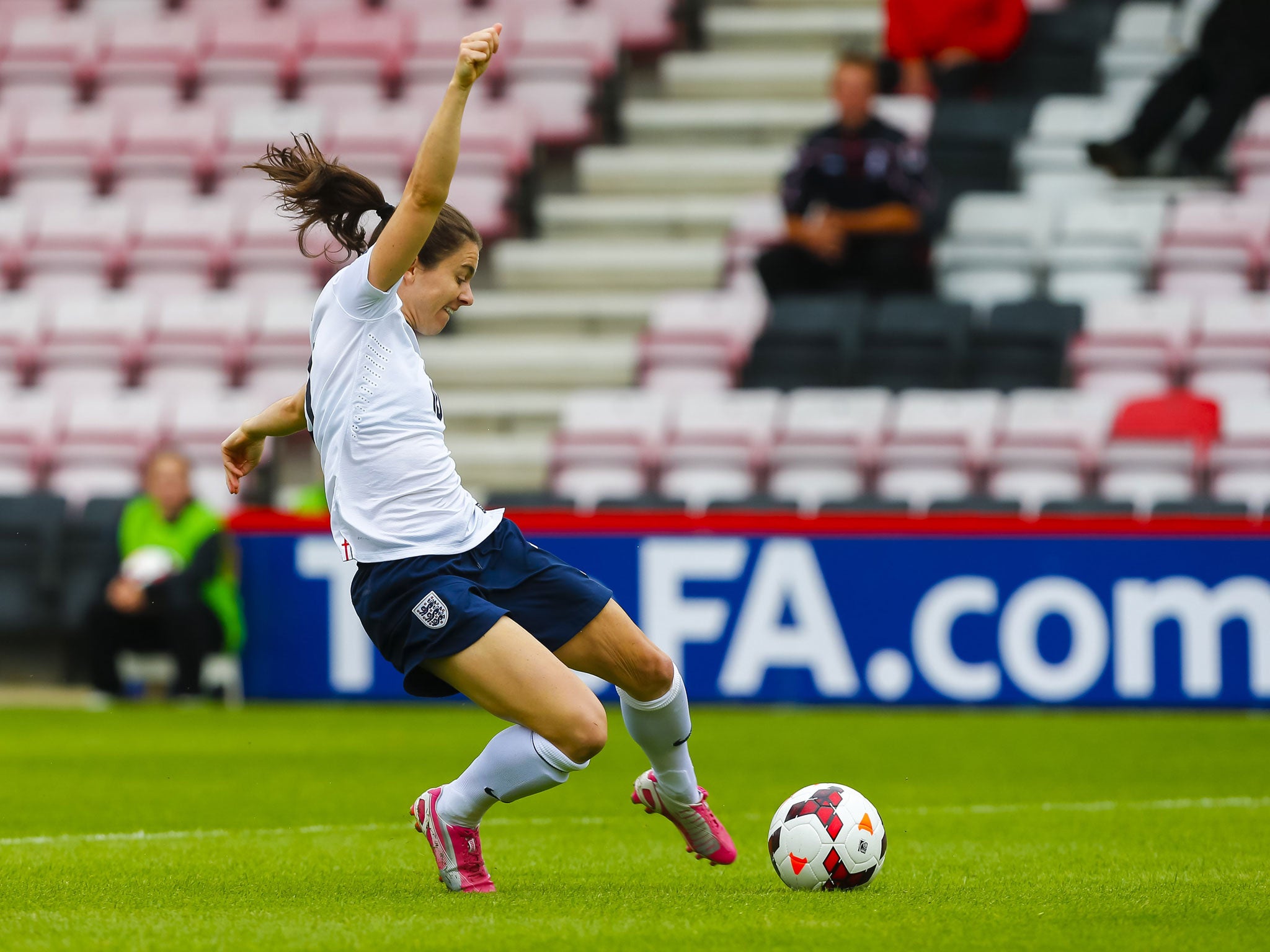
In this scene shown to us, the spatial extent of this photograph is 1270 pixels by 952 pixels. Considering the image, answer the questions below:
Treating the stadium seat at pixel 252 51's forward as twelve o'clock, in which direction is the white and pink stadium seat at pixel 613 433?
The white and pink stadium seat is roughly at 11 o'clock from the stadium seat.

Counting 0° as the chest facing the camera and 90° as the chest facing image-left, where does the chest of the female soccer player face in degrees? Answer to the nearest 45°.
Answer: approximately 270°

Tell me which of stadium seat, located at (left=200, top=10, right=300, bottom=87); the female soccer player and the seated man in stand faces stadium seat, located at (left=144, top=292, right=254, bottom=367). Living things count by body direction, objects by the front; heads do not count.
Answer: stadium seat, located at (left=200, top=10, right=300, bottom=87)

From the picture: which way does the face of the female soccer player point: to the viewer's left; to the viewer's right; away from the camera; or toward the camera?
to the viewer's right

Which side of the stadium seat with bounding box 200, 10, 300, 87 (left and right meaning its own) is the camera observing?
front

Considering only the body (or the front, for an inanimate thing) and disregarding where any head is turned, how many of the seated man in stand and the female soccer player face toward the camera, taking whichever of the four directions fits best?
1

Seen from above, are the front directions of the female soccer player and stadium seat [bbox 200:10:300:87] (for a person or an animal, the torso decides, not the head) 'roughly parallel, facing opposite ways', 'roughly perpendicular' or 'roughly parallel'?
roughly perpendicular

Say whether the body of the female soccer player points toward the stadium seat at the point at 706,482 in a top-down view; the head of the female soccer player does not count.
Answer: no

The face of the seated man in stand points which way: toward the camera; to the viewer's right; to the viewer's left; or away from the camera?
toward the camera

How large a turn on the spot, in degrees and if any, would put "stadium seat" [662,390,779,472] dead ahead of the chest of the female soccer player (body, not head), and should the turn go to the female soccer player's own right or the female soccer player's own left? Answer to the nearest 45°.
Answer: approximately 90° to the female soccer player's own left

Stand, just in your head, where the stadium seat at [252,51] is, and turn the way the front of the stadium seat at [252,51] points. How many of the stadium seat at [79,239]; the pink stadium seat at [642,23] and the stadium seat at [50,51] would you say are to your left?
1

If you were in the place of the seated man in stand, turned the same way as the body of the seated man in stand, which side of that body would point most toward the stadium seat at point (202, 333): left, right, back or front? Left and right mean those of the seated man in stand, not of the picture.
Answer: right

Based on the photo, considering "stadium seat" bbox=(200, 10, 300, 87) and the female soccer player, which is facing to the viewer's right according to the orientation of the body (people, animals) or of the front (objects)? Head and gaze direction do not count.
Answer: the female soccer player

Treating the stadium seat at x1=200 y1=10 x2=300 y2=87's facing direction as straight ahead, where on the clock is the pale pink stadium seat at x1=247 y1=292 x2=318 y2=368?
The pale pink stadium seat is roughly at 12 o'clock from the stadium seat.

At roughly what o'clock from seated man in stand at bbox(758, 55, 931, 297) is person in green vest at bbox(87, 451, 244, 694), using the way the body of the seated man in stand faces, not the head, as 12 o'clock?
The person in green vest is roughly at 2 o'clock from the seated man in stand.

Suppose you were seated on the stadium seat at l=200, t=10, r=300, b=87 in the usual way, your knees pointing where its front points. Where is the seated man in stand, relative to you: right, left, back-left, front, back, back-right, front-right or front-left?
front-left

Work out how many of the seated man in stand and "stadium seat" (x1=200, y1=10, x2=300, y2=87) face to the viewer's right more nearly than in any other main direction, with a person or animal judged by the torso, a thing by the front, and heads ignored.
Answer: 0
